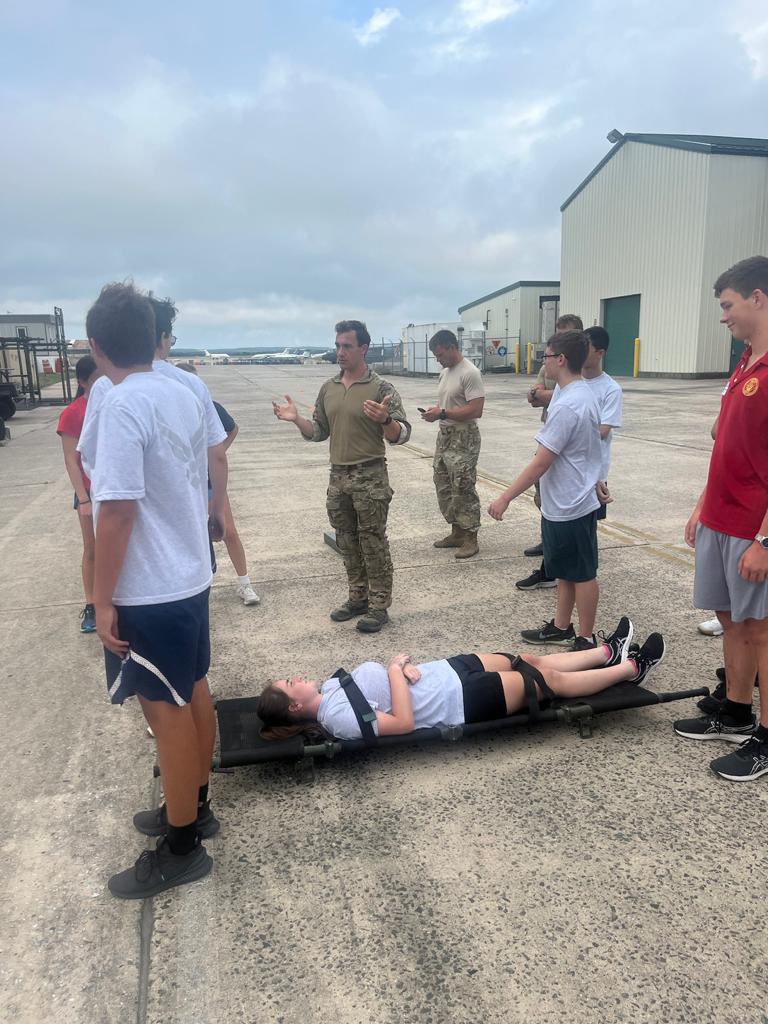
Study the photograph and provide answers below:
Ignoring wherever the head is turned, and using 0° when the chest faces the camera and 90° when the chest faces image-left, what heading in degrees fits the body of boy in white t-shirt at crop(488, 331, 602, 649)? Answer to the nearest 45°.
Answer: approximately 90°

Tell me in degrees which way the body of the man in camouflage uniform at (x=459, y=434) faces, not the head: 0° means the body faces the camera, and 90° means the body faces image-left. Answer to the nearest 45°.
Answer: approximately 45°

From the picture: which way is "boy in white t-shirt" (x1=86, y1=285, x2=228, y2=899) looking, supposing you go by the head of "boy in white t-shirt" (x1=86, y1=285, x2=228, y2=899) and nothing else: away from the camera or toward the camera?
away from the camera

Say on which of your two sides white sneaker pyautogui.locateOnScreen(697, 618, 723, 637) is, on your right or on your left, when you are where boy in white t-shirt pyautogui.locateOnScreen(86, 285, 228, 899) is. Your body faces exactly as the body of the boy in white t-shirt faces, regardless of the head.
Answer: on your right

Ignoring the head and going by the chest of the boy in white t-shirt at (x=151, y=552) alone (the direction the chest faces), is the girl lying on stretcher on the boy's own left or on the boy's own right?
on the boy's own right

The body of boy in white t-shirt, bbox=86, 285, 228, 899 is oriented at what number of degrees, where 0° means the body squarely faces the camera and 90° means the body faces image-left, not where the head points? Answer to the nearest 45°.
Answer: approximately 135°

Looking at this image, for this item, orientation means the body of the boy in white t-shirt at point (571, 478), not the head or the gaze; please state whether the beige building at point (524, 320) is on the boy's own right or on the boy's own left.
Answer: on the boy's own right

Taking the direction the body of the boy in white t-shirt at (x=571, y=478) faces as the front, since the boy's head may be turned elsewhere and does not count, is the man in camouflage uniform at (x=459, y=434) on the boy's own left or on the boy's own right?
on the boy's own right

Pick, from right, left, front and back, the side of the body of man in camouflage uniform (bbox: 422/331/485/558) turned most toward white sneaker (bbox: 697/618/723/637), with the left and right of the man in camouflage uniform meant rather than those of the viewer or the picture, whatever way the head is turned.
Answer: left

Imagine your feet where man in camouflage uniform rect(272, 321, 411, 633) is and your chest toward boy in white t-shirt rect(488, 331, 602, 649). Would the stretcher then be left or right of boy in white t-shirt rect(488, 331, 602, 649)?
right

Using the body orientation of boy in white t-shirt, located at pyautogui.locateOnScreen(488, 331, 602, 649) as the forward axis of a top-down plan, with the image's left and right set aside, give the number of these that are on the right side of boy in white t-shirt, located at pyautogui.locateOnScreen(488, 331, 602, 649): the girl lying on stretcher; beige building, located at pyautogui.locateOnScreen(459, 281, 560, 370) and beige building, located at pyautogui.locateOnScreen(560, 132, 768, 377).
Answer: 2

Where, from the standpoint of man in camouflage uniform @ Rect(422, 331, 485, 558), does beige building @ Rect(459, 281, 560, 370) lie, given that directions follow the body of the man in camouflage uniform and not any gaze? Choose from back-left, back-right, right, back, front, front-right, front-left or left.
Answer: back-right
